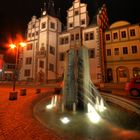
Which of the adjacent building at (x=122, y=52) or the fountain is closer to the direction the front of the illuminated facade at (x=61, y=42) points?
the fountain

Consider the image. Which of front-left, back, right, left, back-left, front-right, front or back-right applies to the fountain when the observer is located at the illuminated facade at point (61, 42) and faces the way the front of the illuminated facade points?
front-left

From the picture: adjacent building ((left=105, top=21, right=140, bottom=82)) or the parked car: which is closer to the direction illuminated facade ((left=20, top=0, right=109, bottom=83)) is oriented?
the parked car

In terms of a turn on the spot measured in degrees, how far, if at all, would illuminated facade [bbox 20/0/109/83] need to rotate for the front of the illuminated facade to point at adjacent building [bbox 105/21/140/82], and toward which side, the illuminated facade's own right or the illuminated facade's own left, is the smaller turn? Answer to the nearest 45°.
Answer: approximately 135° to the illuminated facade's own left

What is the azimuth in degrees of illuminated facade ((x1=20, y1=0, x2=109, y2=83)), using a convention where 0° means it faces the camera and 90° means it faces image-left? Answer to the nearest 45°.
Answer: approximately 45°

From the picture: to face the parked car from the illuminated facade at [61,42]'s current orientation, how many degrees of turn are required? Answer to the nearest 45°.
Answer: approximately 90° to its left
